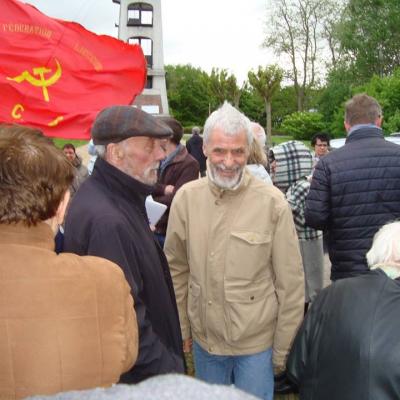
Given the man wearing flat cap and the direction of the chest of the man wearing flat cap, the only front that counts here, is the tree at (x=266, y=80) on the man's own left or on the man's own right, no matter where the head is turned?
on the man's own left

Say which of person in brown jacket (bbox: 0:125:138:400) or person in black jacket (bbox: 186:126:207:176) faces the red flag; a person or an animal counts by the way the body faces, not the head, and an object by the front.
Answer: the person in brown jacket

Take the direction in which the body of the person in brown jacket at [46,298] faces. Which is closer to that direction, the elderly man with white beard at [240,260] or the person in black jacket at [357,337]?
the elderly man with white beard

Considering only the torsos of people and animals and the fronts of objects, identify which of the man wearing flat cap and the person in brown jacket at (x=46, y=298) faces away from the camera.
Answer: the person in brown jacket

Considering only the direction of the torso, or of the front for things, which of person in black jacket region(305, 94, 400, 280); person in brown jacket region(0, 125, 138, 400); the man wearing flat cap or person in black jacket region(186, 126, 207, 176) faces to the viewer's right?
the man wearing flat cap

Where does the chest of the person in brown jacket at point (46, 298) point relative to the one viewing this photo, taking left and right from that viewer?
facing away from the viewer

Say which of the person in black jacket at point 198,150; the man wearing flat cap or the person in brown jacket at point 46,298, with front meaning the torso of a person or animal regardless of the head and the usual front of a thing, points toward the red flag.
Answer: the person in brown jacket

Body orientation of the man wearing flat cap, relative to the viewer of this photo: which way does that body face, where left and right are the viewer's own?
facing to the right of the viewer

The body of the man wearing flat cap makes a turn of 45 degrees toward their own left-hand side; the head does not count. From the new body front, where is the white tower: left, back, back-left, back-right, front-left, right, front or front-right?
front-left

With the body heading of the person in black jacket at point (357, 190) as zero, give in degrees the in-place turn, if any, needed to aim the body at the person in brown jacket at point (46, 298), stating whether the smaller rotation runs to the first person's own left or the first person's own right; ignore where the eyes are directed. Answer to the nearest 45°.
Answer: approximately 180°

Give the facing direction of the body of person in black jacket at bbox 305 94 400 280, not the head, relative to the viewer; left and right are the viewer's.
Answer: facing away from the viewer

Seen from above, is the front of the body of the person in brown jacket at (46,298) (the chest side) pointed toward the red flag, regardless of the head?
yes

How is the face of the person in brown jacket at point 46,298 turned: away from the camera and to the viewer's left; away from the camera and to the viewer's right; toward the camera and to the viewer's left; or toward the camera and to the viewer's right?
away from the camera and to the viewer's right

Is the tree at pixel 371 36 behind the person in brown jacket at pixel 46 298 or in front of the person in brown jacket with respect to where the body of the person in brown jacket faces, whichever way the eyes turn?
in front

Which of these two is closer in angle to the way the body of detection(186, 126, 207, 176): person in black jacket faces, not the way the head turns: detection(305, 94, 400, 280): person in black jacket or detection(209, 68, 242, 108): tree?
the tree

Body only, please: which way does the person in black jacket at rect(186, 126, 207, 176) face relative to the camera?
away from the camera

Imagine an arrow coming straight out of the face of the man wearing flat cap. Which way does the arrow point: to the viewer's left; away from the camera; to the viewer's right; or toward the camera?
to the viewer's right
